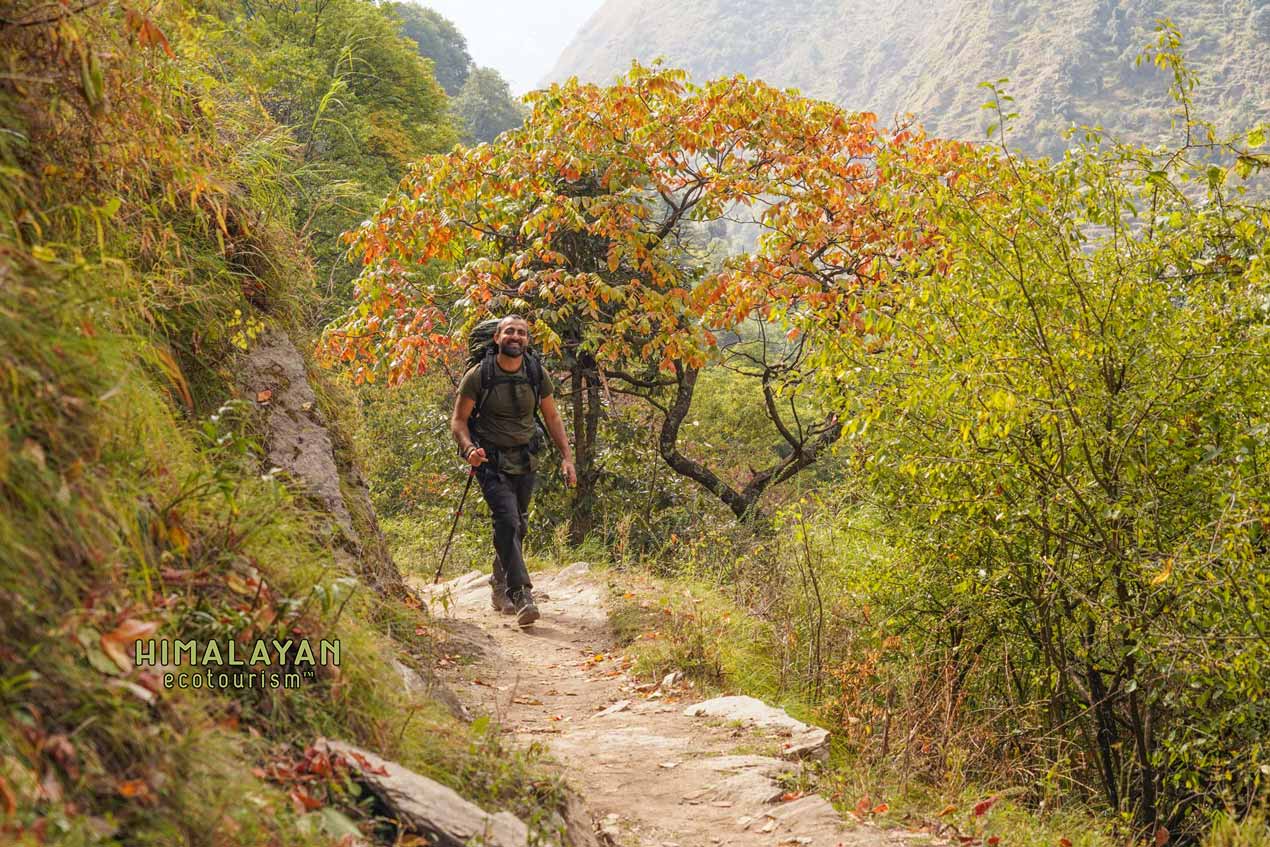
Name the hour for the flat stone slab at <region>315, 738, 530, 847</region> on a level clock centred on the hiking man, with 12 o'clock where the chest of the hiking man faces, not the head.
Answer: The flat stone slab is roughly at 12 o'clock from the hiking man.

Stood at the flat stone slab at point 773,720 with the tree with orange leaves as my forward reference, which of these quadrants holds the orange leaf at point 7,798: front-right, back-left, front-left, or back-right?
back-left

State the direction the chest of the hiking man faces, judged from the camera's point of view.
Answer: toward the camera

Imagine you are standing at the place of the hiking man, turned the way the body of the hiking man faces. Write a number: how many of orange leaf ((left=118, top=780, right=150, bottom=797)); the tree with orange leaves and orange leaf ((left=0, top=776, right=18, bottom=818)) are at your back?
1

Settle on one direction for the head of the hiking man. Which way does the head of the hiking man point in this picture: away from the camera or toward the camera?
toward the camera

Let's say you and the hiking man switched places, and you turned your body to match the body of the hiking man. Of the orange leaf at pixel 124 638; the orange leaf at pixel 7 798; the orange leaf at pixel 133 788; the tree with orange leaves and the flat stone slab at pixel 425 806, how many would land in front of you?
4

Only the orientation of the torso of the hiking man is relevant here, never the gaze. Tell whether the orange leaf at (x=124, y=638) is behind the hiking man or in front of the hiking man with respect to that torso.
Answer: in front

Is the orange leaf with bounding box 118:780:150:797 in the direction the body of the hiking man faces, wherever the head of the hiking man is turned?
yes

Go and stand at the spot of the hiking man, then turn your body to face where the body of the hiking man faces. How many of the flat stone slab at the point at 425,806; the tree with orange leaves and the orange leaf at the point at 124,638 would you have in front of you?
2

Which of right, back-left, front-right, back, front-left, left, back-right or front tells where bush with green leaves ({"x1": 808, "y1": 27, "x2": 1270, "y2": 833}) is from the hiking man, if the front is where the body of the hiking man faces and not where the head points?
front-left

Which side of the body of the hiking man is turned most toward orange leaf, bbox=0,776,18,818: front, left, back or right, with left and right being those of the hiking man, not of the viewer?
front

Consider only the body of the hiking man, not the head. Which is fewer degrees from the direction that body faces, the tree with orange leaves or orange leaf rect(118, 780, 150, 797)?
the orange leaf

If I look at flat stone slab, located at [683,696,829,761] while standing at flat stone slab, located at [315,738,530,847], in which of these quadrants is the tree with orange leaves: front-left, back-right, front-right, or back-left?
front-left

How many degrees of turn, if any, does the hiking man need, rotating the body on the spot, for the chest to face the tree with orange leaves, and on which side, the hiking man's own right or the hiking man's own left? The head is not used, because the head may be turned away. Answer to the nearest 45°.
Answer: approximately 180°

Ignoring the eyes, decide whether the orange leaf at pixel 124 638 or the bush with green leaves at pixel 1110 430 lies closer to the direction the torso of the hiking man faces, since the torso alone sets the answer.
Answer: the orange leaf
